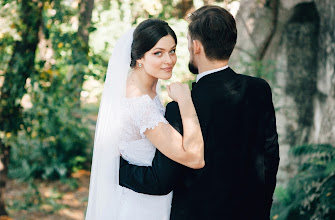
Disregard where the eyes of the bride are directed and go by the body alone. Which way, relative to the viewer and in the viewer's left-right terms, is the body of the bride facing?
facing to the right of the viewer

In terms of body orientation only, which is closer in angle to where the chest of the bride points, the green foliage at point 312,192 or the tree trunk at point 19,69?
the green foliage

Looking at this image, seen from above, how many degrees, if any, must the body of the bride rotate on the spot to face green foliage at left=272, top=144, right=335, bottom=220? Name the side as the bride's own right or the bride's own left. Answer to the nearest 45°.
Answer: approximately 45° to the bride's own left

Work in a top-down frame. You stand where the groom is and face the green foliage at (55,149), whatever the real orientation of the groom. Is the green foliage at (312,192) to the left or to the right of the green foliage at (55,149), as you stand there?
right

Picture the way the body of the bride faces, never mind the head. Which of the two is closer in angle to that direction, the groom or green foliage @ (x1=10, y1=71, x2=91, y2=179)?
the groom
